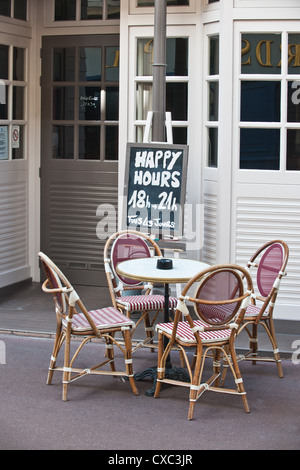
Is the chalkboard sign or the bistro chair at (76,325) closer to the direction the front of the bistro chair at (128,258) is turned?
the bistro chair

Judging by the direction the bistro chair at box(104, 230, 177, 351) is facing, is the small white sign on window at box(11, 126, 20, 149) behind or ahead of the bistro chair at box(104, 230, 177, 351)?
behind

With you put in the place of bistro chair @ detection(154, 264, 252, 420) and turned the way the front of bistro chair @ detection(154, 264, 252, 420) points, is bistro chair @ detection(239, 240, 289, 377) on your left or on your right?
on your right

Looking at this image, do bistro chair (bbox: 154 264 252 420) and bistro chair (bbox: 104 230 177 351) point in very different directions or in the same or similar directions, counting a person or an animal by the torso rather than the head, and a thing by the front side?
very different directions

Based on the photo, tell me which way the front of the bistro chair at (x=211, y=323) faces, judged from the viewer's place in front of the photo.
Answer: facing away from the viewer and to the left of the viewer

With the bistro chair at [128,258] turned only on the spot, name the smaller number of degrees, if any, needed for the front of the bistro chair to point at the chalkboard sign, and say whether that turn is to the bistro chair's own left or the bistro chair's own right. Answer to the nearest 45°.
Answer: approximately 135° to the bistro chair's own left

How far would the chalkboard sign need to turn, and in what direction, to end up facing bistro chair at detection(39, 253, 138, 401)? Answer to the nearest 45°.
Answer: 0° — it already faces it

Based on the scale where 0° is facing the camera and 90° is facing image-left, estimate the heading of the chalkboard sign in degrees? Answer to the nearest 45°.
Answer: approximately 0°
